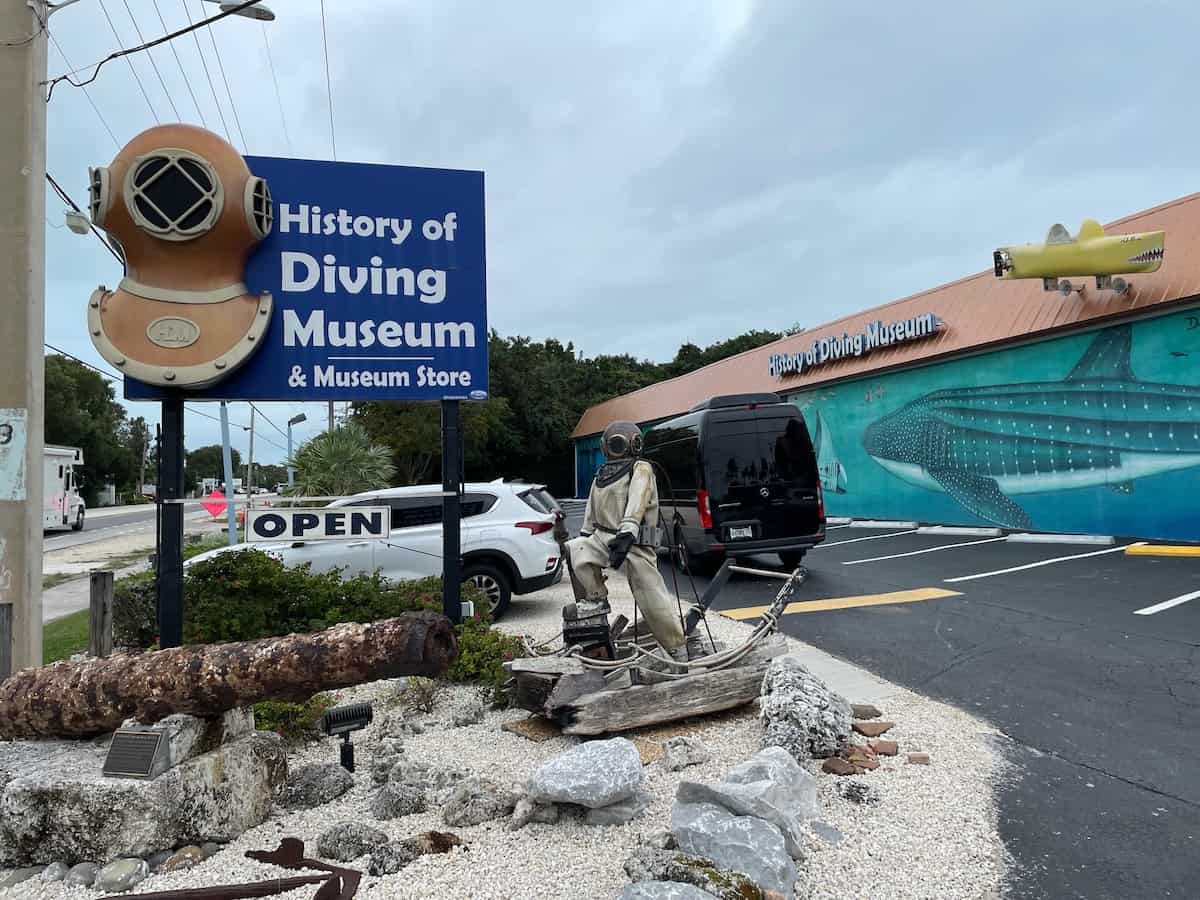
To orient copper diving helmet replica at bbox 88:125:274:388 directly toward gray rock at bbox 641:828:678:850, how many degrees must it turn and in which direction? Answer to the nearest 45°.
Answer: approximately 45° to its left

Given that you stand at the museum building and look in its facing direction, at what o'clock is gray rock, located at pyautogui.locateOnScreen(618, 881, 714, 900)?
The gray rock is roughly at 11 o'clock from the museum building.

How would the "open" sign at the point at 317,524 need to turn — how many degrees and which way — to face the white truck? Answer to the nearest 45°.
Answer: approximately 180°

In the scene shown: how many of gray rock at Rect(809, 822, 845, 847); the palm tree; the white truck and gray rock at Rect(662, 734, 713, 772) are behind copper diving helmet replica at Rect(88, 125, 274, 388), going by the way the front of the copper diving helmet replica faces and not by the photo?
2

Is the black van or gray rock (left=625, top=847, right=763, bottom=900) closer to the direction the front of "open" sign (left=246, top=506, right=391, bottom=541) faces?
the gray rock

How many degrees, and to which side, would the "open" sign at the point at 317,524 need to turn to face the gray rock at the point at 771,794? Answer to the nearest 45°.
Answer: approximately 45° to its left

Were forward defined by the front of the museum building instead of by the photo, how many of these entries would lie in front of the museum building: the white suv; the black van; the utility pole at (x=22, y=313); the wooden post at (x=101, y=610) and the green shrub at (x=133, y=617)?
5

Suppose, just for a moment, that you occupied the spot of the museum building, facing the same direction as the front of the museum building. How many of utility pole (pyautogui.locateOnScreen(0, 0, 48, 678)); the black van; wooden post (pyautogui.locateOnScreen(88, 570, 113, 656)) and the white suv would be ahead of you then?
4

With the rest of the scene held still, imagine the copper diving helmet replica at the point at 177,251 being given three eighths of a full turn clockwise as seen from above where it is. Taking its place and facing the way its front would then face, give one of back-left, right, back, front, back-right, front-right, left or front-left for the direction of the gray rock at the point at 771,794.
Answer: back

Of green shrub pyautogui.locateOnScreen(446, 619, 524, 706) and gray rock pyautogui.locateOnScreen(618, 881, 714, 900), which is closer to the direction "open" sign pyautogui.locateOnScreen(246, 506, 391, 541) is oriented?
the gray rock

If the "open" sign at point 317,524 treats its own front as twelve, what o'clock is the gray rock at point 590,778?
The gray rock is roughly at 11 o'clock from the "open" sign.

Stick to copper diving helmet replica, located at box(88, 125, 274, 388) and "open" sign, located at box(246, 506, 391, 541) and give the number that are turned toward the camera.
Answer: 2

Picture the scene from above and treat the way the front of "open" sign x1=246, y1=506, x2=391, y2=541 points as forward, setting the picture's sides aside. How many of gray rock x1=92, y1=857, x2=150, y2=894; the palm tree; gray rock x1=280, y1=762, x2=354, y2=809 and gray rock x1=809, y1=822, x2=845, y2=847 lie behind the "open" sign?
1

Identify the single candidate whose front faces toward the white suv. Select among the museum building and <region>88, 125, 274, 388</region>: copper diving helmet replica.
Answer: the museum building

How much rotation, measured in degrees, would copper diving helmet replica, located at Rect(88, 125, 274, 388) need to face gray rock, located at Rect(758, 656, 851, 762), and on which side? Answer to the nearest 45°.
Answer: approximately 45° to its left

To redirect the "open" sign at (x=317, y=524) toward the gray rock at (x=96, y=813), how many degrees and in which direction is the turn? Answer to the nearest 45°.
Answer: approximately 45° to its right

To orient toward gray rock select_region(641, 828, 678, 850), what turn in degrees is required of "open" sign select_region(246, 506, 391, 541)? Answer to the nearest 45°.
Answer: approximately 45° to its left

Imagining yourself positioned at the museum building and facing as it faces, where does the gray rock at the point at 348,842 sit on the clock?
The gray rock is roughly at 11 o'clock from the museum building.
